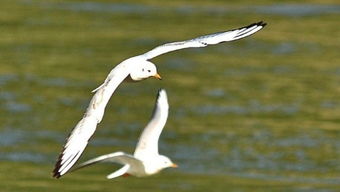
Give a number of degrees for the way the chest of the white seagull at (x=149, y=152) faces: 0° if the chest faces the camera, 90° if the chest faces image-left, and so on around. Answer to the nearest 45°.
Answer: approximately 270°
